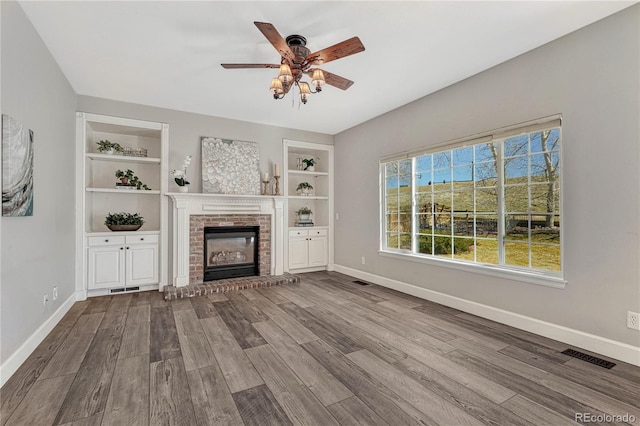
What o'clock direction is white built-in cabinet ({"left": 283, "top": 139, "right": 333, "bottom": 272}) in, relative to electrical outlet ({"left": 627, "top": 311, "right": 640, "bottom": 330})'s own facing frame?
The white built-in cabinet is roughly at 3 o'clock from the electrical outlet.

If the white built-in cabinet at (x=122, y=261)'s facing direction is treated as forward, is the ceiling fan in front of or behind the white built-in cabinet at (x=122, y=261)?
in front

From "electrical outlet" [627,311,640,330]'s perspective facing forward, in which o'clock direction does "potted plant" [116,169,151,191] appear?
The potted plant is roughly at 2 o'clock from the electrical outlet.

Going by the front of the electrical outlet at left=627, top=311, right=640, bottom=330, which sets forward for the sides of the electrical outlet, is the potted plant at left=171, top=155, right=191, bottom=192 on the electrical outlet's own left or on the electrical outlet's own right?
on the electrical outlet's own right

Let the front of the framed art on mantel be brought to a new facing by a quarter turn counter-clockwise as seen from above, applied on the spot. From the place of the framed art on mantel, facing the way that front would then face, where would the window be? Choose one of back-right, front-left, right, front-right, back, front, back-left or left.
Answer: front-right

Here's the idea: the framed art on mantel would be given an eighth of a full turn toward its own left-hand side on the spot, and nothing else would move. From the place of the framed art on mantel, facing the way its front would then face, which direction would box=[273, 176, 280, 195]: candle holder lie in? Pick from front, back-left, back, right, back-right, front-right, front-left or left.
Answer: front-left

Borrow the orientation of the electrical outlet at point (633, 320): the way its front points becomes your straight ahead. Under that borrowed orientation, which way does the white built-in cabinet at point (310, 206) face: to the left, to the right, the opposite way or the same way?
to the left
